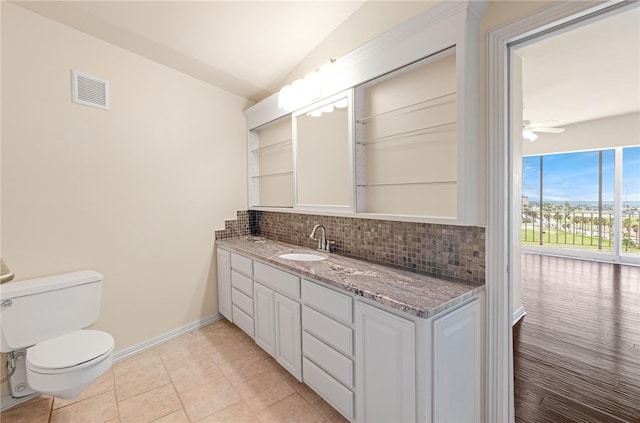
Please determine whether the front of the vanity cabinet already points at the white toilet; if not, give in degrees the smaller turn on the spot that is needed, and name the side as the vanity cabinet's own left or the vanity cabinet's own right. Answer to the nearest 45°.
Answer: approximately 45° to the vanity cabinet's own right

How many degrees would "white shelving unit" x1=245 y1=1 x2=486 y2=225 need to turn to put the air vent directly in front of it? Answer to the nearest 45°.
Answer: approximately 45° to its right

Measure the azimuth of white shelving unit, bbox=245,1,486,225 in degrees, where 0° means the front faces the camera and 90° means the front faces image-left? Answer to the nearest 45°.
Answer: approximately 45°

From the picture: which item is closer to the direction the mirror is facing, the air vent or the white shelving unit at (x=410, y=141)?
the air vent

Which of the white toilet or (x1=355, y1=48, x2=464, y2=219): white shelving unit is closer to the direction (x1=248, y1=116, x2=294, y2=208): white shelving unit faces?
the white toilet

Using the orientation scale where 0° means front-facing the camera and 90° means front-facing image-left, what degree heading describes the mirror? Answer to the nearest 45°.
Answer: approximately 45°

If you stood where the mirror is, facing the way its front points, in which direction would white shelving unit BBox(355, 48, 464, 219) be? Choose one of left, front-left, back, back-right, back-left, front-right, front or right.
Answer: left

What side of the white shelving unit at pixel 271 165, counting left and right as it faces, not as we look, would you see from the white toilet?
front

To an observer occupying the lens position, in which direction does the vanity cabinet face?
facing the viewer and to the left of the viewer

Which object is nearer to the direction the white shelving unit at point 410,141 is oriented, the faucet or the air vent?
the air vent

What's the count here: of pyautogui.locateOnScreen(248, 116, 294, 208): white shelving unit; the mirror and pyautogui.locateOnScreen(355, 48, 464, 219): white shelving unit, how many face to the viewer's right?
0
